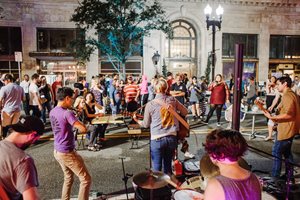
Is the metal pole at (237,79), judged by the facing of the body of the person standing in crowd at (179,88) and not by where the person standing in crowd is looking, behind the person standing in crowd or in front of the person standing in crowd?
in front

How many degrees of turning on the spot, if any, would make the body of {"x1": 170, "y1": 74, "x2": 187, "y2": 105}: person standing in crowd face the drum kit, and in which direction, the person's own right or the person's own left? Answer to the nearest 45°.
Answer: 0° — they already face it

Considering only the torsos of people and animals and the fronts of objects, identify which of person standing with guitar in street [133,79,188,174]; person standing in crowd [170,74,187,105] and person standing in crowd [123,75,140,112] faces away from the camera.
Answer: person standing with guitar in street [133,79,188,174]

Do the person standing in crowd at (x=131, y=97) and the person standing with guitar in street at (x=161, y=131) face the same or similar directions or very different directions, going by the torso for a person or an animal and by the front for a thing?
very different directions

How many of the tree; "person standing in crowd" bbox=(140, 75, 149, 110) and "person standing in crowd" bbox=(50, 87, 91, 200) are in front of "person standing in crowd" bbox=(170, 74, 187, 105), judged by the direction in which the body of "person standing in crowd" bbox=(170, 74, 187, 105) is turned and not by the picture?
1

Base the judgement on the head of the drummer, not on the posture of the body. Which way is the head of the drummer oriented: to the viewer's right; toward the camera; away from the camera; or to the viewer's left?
away from the camera

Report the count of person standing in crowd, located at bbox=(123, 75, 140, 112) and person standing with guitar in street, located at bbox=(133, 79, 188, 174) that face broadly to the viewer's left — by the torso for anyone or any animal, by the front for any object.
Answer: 0

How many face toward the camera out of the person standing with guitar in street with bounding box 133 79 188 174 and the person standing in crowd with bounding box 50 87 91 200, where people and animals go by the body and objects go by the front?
0

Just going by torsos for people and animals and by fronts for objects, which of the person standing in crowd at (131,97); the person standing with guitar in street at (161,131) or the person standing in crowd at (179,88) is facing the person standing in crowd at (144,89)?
the person standing with guitar in street at (161,131)

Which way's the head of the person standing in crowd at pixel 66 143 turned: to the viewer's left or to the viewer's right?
to the viewer's right

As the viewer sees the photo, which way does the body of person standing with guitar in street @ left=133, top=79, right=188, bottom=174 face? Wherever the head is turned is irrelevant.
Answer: away from the camera

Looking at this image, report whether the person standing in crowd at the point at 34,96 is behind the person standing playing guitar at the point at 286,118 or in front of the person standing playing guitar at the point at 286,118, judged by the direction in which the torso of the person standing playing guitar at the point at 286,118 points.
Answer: in front

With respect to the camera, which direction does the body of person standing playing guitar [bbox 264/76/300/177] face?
to the viewer's left

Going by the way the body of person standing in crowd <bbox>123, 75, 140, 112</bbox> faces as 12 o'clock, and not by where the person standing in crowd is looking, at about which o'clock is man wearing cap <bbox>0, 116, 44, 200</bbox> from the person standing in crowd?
The man wearing cap is roughly at 12 o'clock from the person standing in crowd.

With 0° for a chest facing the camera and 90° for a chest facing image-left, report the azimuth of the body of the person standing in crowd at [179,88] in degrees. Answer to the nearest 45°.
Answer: approximately 0°

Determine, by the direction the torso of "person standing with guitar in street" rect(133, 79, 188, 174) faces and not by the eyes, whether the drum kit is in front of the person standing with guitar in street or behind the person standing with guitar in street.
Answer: behind
